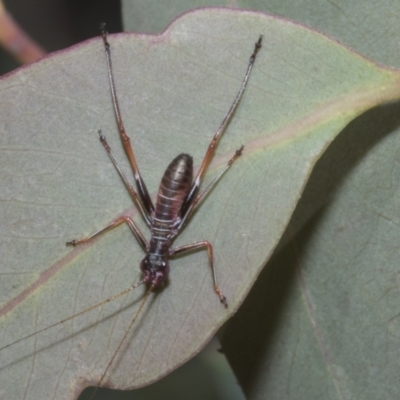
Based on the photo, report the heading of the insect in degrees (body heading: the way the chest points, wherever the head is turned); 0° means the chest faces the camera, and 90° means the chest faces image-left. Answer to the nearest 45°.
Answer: approximately 0°
